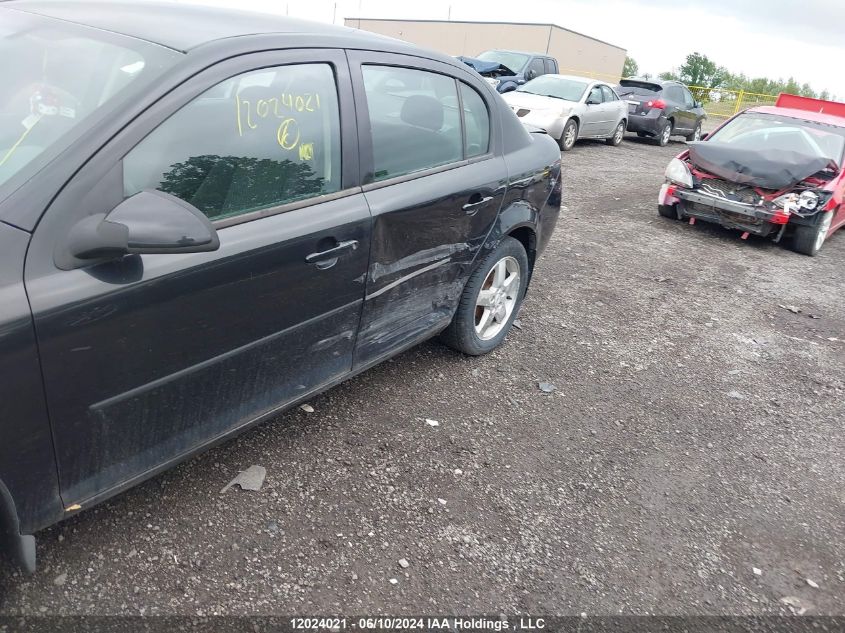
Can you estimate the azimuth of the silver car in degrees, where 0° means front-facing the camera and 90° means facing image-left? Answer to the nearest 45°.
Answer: approximately 45°

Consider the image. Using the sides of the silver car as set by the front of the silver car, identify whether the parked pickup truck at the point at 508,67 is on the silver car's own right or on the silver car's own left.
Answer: on the silver car's own right

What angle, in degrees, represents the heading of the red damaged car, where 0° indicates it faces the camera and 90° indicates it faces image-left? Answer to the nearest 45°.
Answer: approximately 45°

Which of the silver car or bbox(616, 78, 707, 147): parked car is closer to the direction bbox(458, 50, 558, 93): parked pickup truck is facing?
the silver car

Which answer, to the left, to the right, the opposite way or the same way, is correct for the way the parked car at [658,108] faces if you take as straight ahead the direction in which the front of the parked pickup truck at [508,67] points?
the opposite way

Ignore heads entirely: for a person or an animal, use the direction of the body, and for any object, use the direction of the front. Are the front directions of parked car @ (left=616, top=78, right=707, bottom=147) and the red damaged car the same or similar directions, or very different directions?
very different directions

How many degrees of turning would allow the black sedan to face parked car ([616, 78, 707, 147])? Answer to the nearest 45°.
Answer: approximately 180°

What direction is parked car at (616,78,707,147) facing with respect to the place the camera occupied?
facing away from the viewer and to the right of the viewer
